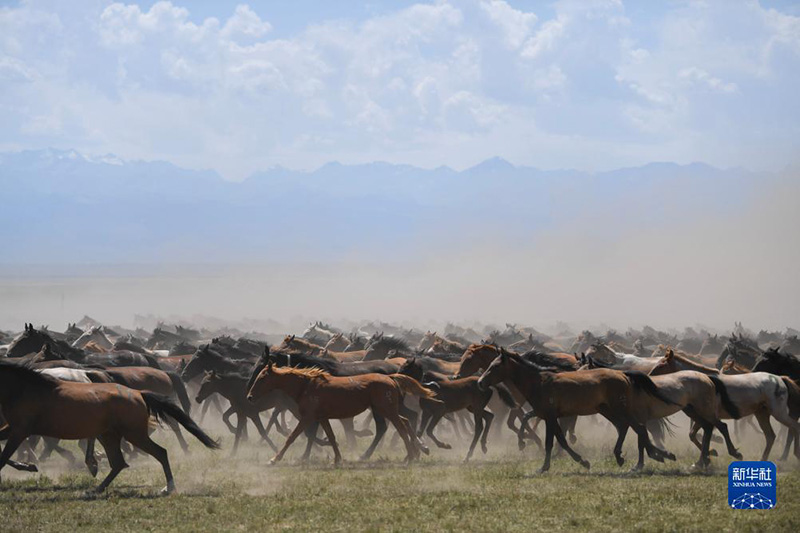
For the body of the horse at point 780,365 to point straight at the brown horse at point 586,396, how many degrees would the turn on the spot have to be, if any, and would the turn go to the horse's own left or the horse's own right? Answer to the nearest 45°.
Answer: approximately 45° to the horse's own left

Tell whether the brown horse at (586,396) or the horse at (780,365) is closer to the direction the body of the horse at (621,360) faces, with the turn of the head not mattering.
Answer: the brown horse

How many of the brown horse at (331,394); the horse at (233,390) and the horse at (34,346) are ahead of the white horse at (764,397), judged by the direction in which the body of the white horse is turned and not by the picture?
3

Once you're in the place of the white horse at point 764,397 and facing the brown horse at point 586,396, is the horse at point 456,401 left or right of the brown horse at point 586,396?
right

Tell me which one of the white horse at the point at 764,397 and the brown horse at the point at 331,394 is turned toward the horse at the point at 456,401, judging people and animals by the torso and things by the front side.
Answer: the white horse

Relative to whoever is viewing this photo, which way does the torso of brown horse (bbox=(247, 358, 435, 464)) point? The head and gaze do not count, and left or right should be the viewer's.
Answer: facing to the left of the viewer

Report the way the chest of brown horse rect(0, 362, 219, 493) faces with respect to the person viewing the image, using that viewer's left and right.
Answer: facing to the left of the viewer
